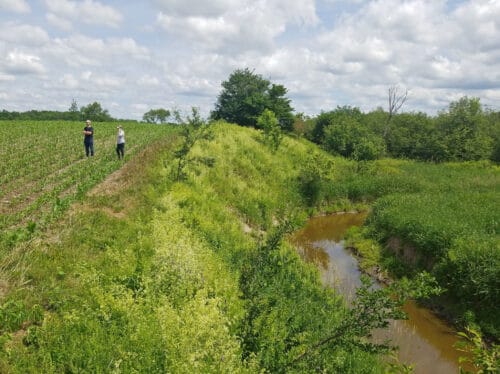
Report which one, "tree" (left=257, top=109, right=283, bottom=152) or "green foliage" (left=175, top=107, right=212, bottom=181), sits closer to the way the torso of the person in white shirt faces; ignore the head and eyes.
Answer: the green foliage

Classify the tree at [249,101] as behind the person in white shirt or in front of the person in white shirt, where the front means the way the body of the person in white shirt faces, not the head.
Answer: behind

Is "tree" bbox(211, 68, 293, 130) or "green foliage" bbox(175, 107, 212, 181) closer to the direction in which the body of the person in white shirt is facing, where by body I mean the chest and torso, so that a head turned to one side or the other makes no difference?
the green foliage

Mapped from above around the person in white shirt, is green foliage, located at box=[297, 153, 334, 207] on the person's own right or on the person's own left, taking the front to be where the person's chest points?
on the person's own left
